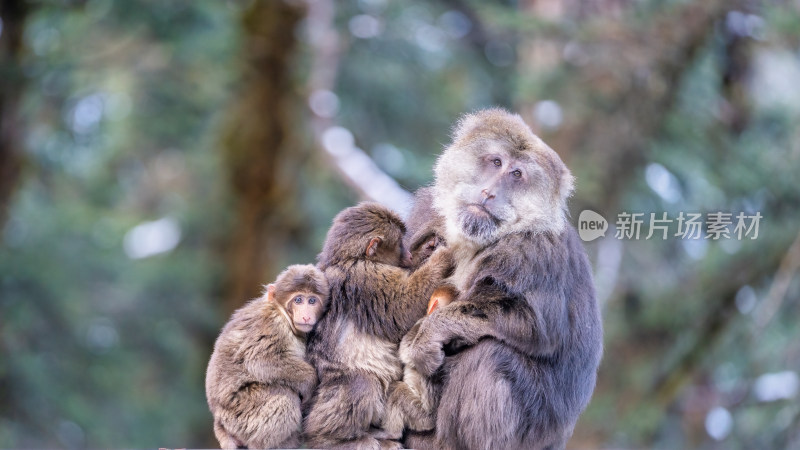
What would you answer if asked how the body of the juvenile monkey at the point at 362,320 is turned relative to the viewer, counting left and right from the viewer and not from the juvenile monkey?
facing to the right of the viewer

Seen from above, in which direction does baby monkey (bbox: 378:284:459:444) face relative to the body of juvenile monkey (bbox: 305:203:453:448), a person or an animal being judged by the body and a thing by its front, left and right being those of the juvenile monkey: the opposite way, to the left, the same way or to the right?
the same way

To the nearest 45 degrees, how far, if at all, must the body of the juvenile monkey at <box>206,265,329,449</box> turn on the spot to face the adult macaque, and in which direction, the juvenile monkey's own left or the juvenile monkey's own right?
0° — it already faces it
